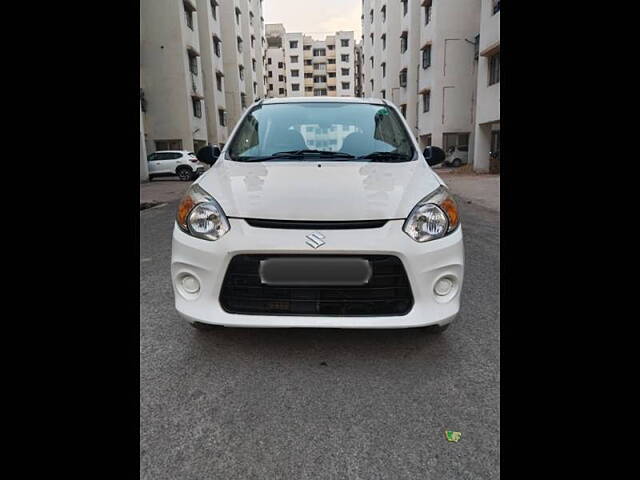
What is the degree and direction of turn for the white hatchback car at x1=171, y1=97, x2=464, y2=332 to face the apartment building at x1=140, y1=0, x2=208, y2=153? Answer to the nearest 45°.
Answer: approximately 180°

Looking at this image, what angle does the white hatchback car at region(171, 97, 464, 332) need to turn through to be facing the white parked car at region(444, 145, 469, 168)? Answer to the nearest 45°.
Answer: approximately 180°

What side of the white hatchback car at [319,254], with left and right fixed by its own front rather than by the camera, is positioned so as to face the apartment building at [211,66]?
back

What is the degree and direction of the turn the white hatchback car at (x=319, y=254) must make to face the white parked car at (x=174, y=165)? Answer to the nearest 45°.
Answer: approximately 180°

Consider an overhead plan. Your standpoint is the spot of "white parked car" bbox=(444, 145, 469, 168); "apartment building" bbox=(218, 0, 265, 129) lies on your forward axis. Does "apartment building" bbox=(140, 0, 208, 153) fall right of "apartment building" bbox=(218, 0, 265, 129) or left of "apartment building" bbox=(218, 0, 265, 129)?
left

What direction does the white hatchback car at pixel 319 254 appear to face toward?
toward the camera

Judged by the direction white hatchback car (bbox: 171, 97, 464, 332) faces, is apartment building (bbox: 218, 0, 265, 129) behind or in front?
behind

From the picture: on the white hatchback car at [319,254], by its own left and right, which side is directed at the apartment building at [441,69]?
back
